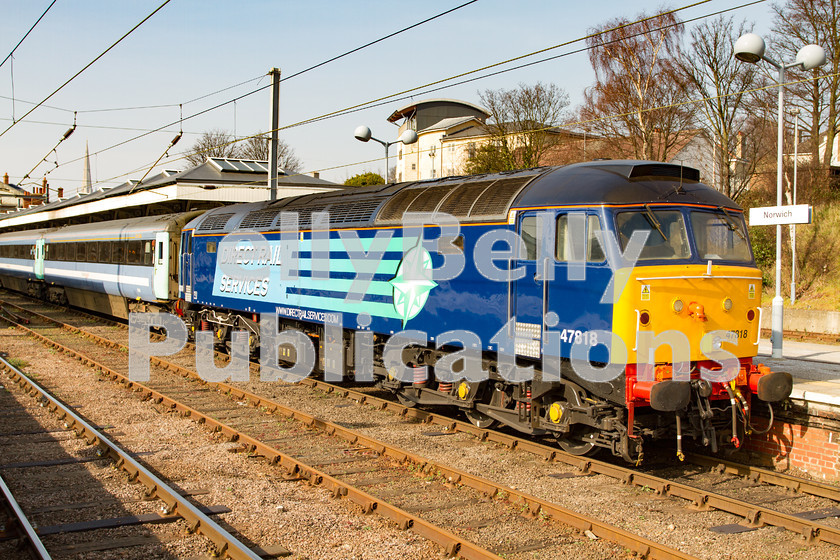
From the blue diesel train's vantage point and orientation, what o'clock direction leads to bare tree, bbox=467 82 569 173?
The bare tree is roughly at 8 o'clock from the blue diesel train.

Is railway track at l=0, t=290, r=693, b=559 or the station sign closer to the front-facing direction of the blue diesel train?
the station sign

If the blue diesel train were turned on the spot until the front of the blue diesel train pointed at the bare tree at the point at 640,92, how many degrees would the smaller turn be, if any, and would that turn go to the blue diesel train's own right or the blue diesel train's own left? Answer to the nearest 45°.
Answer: approximately 135° to the blue diesel train's own left

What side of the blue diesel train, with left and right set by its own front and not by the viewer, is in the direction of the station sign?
front

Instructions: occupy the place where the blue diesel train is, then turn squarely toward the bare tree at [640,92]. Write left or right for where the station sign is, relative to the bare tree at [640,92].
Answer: right

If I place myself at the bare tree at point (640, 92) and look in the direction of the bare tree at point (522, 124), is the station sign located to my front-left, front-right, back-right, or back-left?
back-left

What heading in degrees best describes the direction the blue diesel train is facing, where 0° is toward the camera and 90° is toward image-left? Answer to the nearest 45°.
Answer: approximately 315°

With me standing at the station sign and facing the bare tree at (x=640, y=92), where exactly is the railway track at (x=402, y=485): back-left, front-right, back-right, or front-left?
back-left
